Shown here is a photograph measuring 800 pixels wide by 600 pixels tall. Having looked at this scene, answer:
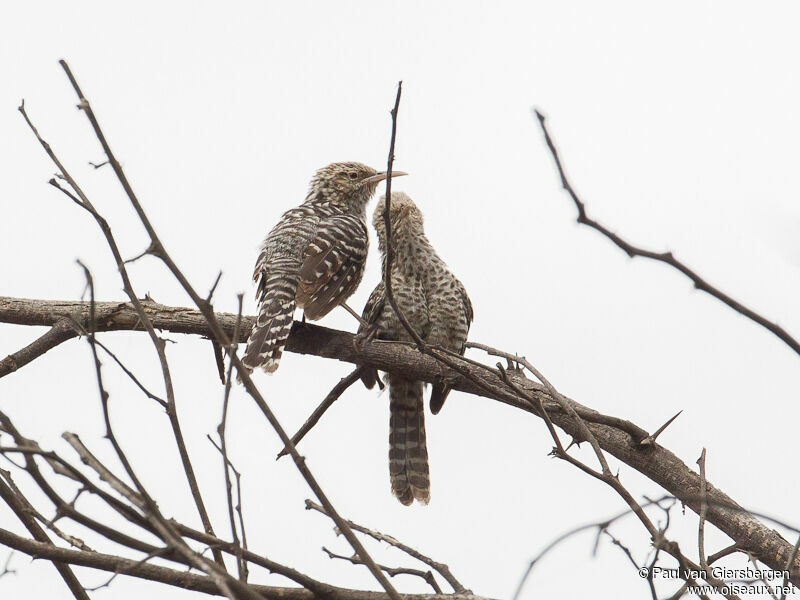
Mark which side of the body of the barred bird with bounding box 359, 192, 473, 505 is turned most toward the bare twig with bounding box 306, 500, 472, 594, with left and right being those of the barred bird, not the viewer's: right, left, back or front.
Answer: front

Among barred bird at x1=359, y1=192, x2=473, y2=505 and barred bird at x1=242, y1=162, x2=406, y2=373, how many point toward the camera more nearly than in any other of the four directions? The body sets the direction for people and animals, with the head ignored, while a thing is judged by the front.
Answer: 1

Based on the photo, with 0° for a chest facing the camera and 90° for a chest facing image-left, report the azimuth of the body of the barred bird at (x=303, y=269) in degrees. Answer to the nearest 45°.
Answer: approximately 225°
